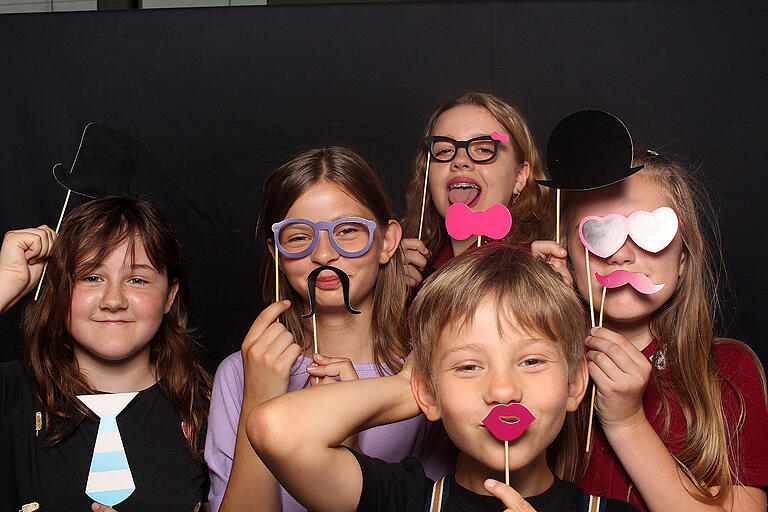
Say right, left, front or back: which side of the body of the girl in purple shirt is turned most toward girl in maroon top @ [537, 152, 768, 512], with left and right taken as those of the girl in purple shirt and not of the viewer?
left

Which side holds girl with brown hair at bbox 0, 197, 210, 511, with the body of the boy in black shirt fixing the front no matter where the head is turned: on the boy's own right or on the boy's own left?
on the boy's own right

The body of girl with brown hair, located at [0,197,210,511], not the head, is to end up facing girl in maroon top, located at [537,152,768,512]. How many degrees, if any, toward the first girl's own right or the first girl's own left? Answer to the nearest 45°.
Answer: approximately 45° to the first girl's own left

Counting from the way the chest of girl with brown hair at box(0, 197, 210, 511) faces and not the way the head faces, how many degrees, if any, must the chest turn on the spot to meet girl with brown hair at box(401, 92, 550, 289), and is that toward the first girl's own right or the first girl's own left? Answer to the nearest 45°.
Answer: approximately 90° to the first girl's own left

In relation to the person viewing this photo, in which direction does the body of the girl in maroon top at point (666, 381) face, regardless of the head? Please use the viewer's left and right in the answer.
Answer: facing the viewer and to the left of the viewer

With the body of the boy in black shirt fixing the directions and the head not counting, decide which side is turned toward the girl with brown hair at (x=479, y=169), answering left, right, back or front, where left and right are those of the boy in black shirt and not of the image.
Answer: back

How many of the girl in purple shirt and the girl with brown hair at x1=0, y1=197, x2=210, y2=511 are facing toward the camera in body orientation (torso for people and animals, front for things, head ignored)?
2

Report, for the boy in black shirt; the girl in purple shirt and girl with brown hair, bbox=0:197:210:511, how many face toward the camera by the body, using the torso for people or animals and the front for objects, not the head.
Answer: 3

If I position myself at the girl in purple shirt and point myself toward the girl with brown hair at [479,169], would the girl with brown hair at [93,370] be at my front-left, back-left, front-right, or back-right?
back-left

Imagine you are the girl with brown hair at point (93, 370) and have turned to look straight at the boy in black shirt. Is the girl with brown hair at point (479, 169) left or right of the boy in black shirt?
left
